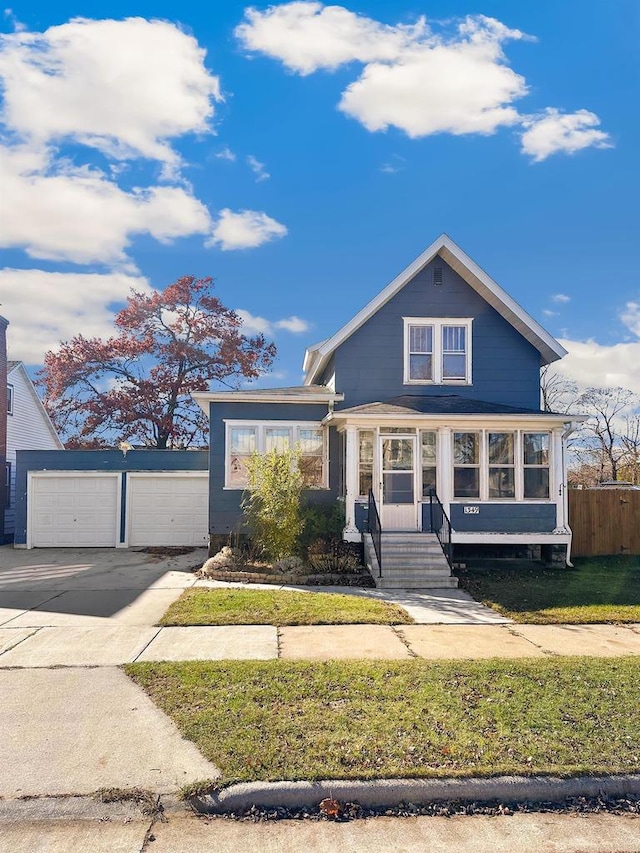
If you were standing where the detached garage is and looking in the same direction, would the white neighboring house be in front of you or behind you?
behind

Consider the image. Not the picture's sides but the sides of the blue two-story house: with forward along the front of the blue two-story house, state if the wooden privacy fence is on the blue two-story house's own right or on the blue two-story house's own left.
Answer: on the blue two-story house's own left

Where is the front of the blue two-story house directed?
toward the camera

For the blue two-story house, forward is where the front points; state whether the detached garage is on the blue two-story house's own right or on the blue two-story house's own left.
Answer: on the blue two-story house's own right

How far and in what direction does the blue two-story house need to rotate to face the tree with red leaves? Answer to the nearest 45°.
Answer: approximately 135° to its right

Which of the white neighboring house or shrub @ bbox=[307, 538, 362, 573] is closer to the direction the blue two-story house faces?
the shrub

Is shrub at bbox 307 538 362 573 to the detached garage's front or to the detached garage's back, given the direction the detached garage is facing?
to the front

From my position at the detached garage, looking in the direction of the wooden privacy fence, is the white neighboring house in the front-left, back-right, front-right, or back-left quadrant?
back-left

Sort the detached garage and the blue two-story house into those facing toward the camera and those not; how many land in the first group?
2

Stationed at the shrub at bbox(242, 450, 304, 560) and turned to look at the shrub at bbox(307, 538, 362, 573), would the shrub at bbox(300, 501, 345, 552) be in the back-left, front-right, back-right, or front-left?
front-left

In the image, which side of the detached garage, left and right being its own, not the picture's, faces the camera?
front

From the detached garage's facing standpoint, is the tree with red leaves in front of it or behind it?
behind
